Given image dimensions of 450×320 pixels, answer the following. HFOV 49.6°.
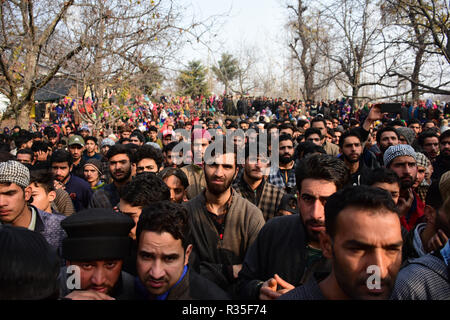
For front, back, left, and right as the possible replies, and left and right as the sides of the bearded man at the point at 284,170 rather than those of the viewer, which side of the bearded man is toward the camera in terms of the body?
front

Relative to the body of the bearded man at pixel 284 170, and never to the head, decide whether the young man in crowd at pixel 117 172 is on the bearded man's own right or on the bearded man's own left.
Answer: on the bearded man's own right

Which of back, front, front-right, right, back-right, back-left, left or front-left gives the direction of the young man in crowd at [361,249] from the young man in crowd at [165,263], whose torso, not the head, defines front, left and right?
left

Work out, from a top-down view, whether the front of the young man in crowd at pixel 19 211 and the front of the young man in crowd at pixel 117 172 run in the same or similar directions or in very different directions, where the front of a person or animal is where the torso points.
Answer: same or similar directions

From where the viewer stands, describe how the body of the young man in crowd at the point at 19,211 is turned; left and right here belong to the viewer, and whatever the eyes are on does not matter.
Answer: facing the viewer and to the left of the viewer

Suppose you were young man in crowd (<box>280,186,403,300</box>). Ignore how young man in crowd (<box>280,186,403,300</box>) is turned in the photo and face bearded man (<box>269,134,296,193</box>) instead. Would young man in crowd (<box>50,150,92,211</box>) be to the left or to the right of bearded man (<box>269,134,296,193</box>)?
left

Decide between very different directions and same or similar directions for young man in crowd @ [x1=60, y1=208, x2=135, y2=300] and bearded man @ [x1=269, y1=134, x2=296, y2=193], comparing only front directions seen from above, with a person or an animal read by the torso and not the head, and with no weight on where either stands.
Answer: same or similar directions

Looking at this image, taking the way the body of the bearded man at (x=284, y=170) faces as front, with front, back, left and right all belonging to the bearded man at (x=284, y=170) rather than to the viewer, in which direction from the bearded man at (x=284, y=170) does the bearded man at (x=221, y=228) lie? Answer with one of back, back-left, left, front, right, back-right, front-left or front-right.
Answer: front

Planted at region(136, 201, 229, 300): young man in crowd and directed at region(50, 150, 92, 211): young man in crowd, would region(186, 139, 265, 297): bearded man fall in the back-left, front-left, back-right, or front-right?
front-right

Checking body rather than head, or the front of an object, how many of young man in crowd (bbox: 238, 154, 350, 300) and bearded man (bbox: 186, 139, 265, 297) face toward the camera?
2

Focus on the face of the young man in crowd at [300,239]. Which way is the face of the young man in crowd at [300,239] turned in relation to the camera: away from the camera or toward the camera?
toward the camera

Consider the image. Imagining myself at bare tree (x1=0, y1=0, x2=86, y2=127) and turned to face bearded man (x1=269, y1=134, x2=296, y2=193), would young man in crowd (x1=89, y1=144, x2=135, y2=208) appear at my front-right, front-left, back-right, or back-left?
front-right

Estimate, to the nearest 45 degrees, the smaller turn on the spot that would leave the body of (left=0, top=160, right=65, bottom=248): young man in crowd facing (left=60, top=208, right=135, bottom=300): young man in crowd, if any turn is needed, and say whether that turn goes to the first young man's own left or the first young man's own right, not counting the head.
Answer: approximately 45° to the first young man's own left

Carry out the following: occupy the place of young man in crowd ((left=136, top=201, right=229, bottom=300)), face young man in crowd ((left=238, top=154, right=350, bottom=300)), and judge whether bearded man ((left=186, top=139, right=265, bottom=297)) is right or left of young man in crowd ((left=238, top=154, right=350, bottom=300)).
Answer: left

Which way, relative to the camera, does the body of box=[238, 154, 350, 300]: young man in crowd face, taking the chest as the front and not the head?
toward the camera

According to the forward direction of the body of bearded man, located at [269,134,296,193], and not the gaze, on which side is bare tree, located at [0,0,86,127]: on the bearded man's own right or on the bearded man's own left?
on the bearded man's own right
